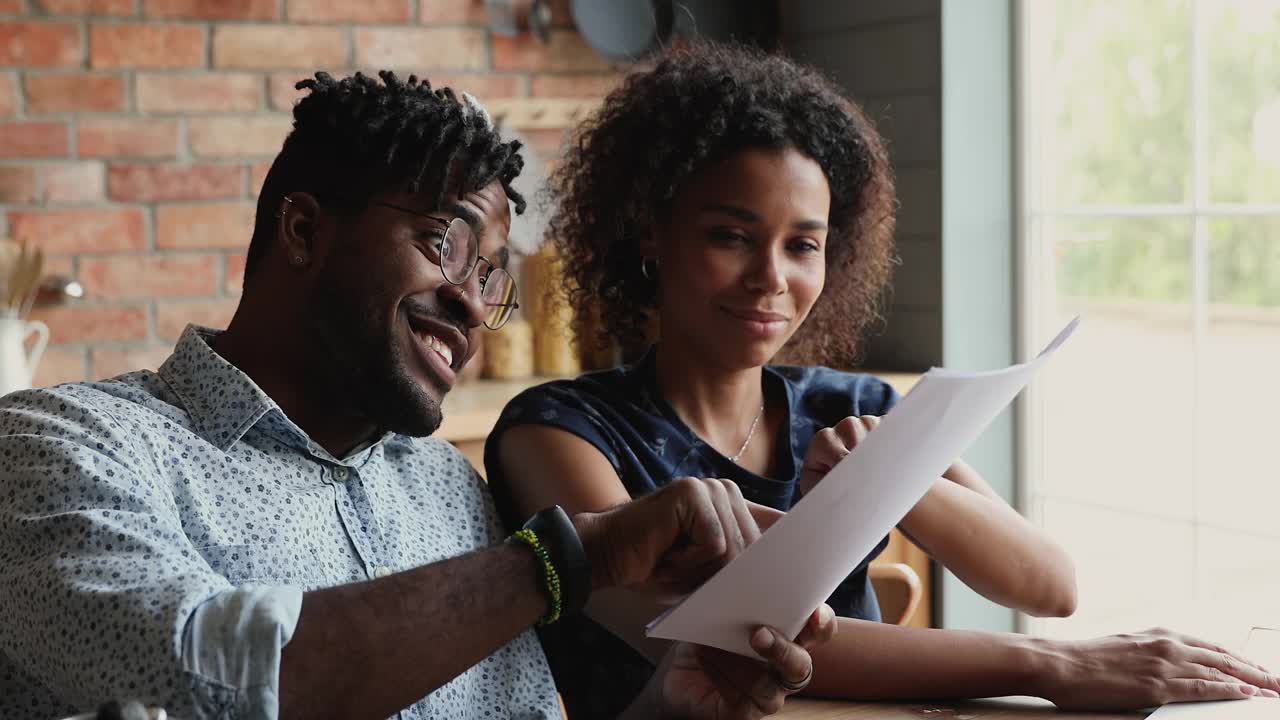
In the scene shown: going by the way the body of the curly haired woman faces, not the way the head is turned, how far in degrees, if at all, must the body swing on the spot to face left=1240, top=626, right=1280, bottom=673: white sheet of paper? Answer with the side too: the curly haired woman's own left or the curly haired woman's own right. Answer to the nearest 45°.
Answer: approximately 45° to the curly haired woman's own left

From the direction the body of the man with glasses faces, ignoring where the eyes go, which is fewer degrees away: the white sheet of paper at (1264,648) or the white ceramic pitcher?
the white sheet of paper

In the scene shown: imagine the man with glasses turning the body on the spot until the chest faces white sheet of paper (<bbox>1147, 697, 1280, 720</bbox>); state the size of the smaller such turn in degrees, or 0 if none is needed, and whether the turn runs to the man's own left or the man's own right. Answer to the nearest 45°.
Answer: approximately 45° to the man's own left

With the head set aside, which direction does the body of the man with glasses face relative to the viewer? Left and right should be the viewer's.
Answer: facing the viewer and to the right of the viewer

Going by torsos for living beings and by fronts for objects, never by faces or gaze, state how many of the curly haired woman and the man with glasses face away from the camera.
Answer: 0
